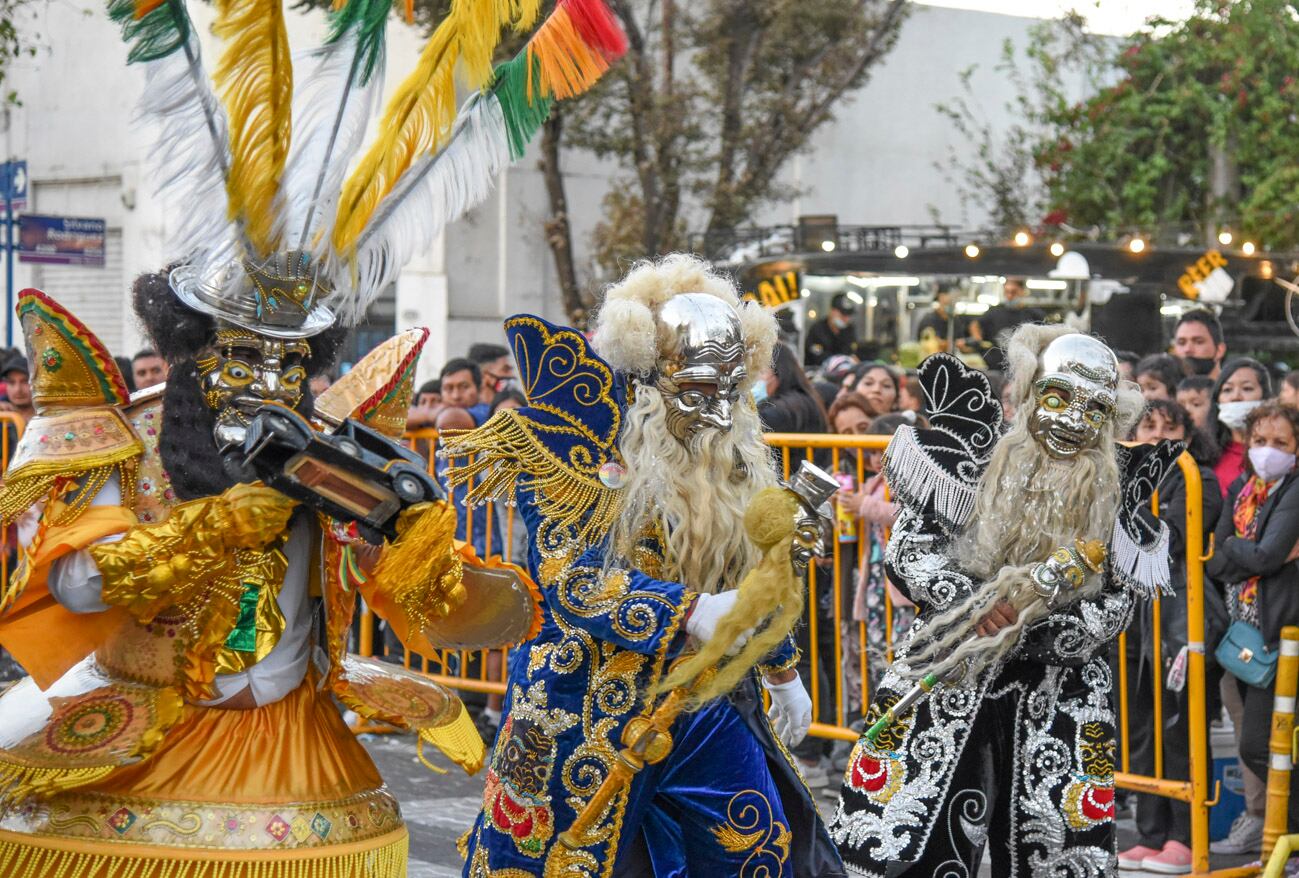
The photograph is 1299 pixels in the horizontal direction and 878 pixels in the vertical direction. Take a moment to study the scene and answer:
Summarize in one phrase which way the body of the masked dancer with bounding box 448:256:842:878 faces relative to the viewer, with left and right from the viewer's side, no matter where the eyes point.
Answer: facing the viewer and to the right of the viewer

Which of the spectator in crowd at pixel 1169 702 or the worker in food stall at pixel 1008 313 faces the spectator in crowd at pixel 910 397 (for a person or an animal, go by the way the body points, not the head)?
the worker in food stall at pixel 1008 313

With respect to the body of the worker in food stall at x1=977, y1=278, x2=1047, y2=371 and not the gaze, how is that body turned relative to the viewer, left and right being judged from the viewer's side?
facing the viewer

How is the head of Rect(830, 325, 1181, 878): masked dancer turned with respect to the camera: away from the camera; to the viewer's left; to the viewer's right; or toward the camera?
toward the camera

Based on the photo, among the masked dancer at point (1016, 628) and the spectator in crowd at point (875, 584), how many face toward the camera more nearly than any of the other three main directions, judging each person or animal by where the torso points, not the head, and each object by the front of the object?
2

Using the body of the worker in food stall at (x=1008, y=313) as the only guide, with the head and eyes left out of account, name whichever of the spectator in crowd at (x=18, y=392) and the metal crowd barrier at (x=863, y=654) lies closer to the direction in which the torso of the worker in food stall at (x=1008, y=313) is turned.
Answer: the metal crowd barrier

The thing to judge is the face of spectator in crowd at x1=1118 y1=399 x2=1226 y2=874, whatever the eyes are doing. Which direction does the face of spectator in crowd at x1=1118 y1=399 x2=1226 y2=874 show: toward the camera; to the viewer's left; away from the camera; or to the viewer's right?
toward the camera

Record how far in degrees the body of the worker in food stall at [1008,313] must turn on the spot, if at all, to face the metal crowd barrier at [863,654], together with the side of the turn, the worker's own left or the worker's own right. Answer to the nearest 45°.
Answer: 0° — they already face it

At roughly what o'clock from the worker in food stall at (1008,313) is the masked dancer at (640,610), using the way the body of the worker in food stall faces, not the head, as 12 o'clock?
The masked dancer is roughly at 12 o'clock from the worker in food stall.

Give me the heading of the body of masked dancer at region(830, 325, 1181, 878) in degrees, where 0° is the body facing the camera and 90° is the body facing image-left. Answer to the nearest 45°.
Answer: approximately 0°

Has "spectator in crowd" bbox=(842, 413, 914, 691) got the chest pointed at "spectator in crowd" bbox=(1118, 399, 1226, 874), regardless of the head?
no

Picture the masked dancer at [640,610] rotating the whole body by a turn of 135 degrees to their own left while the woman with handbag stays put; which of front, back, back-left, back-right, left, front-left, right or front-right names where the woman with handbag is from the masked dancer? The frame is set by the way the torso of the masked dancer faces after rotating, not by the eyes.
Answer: front-right

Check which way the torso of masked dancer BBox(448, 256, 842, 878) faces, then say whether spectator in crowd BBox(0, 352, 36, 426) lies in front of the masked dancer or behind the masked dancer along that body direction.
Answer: behind

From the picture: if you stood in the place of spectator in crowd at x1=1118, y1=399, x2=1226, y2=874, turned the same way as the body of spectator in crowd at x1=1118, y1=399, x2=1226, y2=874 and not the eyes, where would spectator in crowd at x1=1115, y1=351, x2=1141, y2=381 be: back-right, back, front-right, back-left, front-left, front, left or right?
back-right

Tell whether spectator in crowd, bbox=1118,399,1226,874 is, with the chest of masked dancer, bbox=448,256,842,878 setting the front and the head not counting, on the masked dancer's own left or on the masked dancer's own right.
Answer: on the masked dancer's own left

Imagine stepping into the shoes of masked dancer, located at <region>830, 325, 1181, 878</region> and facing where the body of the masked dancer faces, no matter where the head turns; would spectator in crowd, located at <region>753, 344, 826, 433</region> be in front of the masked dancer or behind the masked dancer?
behind

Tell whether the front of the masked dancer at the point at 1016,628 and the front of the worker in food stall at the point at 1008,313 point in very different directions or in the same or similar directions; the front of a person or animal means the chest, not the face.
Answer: same or similar directions

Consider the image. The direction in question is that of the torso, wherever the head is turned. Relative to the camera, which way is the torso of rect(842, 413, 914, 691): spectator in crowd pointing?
toward the camera

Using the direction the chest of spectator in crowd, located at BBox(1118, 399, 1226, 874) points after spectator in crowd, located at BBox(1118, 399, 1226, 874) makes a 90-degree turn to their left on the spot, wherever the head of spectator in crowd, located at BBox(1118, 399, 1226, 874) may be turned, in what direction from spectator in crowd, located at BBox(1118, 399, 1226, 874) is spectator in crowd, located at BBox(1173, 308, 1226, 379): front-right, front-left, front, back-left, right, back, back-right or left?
back-left

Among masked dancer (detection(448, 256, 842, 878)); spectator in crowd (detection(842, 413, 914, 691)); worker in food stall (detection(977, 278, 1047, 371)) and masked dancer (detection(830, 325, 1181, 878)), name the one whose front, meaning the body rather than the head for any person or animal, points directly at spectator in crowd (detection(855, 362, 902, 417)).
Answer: worker in food stall (detection(977, 278, 1047, 371))

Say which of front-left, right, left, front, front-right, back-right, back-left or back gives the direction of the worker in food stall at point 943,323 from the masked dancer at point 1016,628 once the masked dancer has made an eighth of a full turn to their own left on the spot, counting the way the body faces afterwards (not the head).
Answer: back-left
